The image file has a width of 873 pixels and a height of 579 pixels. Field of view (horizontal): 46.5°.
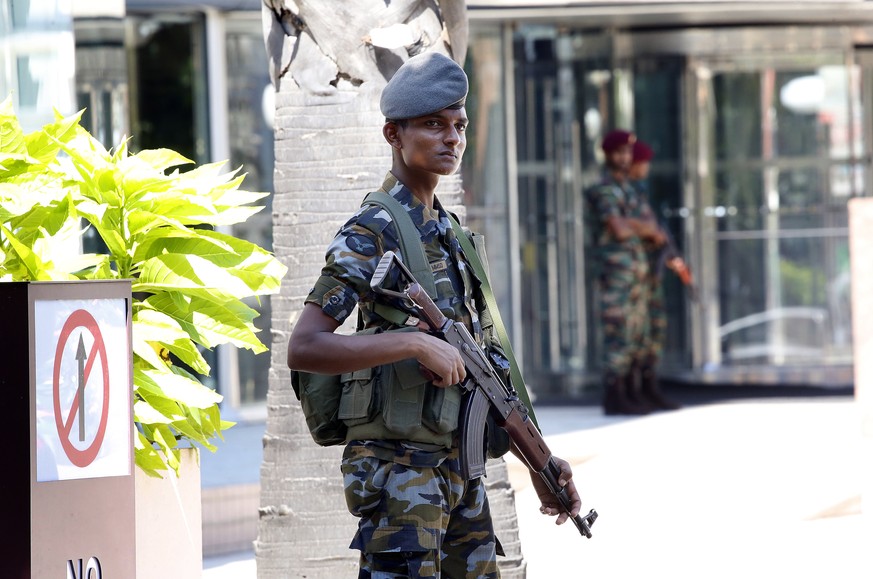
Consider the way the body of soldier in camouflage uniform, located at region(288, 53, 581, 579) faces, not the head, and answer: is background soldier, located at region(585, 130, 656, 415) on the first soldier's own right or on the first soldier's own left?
on the first soldier's own left

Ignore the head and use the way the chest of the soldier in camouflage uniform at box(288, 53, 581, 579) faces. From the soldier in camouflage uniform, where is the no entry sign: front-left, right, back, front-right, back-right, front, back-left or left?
back-right

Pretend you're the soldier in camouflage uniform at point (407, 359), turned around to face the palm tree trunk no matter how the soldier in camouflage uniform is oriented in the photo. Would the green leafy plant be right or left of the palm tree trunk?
left

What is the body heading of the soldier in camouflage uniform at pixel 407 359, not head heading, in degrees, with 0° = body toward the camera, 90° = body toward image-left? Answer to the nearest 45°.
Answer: approximately 315°

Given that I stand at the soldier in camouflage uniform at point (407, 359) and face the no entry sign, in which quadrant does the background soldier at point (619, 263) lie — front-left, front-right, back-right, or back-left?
back-right

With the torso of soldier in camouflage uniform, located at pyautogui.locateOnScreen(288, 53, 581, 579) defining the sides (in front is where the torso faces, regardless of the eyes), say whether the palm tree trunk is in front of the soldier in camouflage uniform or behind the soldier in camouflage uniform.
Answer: behind

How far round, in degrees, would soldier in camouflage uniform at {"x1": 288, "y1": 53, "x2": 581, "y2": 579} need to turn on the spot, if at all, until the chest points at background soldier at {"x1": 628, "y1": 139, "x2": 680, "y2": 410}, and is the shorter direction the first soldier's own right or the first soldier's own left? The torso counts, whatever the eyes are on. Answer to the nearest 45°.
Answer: approximately 135° to the first soldier's own left
